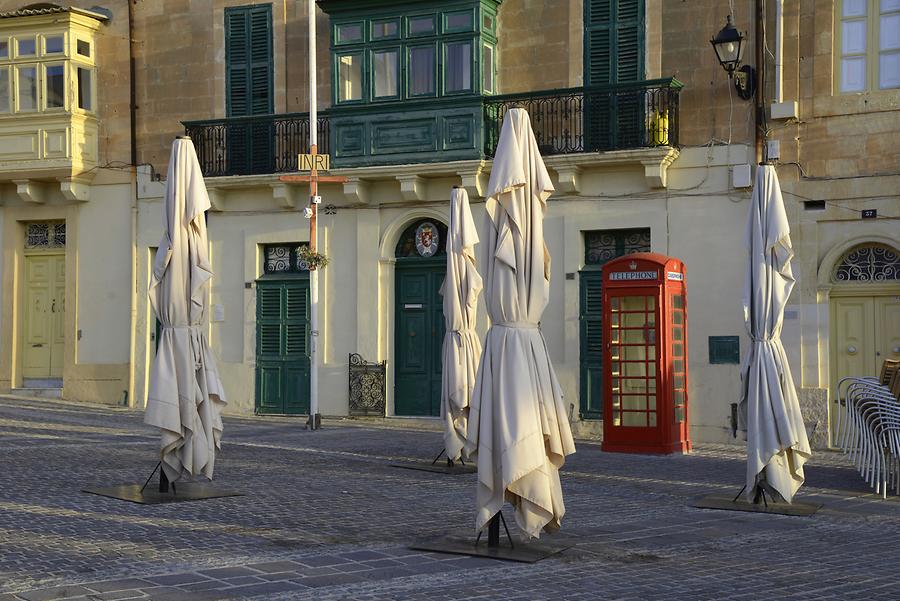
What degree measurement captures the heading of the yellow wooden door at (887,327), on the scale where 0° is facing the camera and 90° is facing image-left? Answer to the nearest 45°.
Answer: approximately 0°

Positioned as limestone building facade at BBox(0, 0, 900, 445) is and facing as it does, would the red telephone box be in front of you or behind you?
in front

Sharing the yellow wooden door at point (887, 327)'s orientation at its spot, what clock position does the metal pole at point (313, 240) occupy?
The metal pole is roughly at 3 o'clock from the yellow wooden door.

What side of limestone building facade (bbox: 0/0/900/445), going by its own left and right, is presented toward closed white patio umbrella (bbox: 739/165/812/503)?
front

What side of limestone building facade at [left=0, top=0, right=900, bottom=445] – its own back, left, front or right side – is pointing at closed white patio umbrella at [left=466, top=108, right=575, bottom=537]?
front

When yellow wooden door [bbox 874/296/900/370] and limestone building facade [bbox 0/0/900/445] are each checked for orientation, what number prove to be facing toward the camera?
2

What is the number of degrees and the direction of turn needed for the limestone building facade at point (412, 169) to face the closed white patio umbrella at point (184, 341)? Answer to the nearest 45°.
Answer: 0° — it already faces it

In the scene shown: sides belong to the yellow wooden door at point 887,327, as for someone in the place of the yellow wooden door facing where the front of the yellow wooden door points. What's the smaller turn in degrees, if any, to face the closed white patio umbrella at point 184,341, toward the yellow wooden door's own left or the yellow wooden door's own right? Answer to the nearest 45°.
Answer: approximately 45° to the yellow wooden door's own right

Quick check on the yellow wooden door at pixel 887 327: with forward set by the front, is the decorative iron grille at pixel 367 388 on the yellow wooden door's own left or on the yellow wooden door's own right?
on the yellow wooden door's own right

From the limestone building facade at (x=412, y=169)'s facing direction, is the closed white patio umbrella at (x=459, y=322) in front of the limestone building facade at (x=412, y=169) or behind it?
in front
